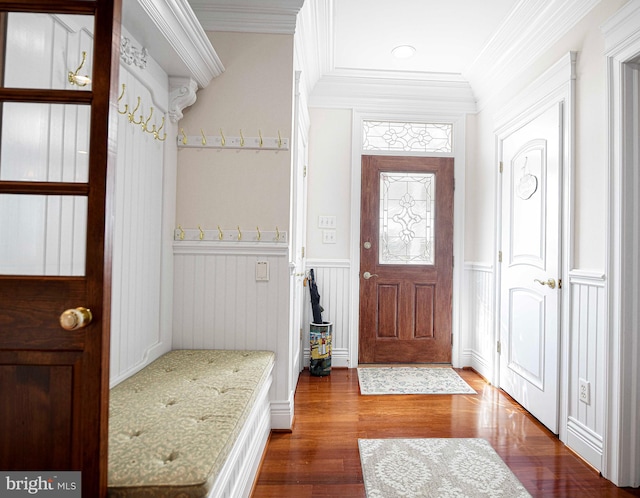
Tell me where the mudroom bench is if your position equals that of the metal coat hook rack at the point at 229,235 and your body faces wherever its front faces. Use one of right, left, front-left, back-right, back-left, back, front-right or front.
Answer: front

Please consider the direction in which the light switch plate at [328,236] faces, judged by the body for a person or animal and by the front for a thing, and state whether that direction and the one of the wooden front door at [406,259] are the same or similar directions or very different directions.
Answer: same or similar directions

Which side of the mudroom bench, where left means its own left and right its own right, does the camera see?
right

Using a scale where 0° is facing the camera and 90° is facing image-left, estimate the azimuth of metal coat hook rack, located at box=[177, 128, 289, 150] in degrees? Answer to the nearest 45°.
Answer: approximately 0°

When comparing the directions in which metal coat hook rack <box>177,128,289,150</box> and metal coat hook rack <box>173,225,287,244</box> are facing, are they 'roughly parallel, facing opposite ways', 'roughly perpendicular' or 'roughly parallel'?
roughly parallel

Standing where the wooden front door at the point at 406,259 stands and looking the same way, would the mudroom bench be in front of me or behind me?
in front

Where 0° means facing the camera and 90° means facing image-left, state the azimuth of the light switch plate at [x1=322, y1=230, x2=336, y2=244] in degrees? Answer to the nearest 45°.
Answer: approximately 0°

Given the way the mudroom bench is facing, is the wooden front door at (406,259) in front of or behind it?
in front

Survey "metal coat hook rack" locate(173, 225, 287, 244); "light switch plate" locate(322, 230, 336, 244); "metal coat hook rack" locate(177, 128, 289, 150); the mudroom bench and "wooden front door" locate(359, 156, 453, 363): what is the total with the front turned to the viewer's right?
1

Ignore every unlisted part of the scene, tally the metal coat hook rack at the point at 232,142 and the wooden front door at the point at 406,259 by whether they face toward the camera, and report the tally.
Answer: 2

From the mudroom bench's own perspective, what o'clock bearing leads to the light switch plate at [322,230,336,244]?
The light switch plate is roughly at 10 o'clock from the mudroom bench.

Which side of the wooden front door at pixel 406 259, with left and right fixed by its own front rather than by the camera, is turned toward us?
front

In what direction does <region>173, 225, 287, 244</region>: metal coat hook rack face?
toward the camera

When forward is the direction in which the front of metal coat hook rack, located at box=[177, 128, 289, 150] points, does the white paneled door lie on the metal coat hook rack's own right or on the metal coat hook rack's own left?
on the metal coat hook rack's own left

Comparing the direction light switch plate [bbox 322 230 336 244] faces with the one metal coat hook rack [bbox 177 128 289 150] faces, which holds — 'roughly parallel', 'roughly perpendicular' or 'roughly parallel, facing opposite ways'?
roughly parallel

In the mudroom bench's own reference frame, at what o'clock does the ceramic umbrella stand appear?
The ceramic umbrella stand is roughly at 10 o'clock from the mudroom bench.
